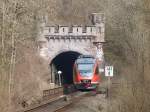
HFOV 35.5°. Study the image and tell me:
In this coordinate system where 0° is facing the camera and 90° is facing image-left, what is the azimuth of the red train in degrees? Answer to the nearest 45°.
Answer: approximately 0°

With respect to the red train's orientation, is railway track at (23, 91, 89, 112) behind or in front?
in front
